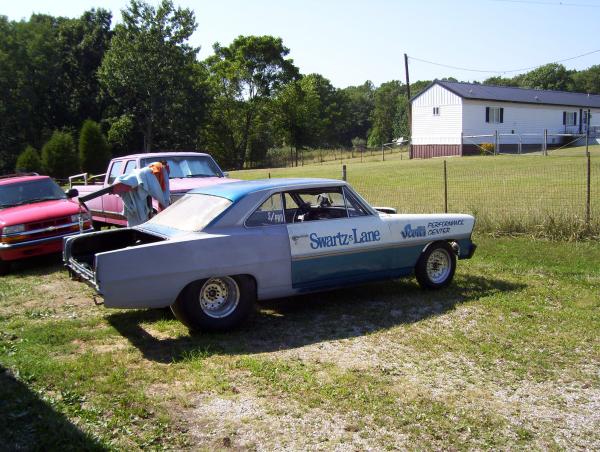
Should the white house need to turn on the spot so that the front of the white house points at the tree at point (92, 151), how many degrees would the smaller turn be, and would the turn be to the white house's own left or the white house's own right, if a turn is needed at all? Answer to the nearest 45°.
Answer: approximately 90° to the white house's own right

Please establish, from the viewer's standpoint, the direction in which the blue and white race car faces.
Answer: facing away from the viewer and to the right of the viewer

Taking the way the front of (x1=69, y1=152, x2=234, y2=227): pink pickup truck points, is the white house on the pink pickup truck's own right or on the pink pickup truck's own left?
on the pink pickup truck's own left

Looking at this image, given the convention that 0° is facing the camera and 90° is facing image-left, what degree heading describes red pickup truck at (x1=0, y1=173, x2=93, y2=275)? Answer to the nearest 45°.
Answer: approximately 315°

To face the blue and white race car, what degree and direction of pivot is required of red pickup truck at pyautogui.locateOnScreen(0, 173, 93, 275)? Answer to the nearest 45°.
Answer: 0° — it already faces it

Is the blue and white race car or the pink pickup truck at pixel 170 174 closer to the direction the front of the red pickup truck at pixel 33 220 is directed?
the blue and white race car
